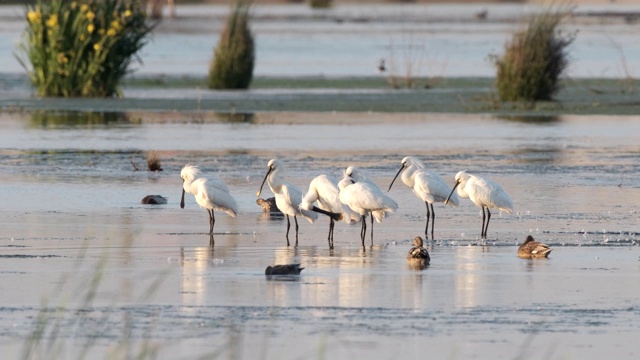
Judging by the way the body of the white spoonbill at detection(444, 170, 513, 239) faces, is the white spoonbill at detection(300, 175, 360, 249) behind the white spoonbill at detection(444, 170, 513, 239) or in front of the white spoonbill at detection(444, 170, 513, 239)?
in front

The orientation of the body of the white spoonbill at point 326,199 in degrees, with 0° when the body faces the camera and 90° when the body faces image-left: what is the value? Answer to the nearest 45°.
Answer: approximately 90°

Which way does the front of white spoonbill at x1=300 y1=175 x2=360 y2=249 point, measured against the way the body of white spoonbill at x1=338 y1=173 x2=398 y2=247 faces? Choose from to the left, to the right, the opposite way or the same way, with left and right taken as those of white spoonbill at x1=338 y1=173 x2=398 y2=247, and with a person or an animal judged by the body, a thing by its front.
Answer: the same way

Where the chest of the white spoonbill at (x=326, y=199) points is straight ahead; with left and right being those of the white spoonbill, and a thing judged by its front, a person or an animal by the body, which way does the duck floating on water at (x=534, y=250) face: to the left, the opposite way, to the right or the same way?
the same way

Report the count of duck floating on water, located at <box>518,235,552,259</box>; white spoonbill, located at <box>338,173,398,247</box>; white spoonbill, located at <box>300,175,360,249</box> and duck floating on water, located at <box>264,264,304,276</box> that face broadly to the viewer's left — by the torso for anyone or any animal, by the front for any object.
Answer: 4

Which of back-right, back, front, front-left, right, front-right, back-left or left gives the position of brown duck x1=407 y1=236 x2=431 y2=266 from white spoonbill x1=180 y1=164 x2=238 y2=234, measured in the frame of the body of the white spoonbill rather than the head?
back-left

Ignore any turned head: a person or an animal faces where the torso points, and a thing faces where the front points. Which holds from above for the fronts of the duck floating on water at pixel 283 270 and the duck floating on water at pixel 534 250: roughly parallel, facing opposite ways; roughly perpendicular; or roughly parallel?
roughly parallel

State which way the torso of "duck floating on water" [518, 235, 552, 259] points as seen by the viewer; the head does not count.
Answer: to the viewer's left

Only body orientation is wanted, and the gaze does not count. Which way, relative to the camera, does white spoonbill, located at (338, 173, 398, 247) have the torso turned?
to the viewer's left

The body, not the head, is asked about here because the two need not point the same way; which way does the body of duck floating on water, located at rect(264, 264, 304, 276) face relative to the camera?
to the viewer's left

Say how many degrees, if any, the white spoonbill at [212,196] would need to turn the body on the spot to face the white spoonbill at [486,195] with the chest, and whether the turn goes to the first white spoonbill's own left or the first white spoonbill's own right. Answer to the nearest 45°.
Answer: approximately 180°

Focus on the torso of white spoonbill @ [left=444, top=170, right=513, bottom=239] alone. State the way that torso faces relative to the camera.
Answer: to the viewer's left

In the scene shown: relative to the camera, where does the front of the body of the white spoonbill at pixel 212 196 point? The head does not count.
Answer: to the viewer's left
